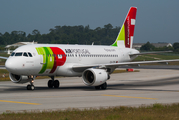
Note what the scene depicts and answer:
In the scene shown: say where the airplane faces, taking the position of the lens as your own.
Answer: facing the viewer and to the left of the viewer
